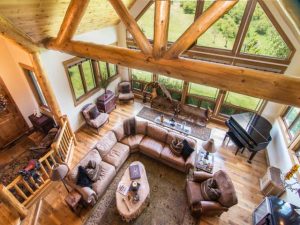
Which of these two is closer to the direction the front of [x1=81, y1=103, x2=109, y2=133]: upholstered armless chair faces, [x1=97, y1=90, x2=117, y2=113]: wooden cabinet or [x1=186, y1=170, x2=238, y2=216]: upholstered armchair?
the upholstered armchair

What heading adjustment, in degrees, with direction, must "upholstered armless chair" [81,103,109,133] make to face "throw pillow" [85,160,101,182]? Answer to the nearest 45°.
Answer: approximately 45° to its right

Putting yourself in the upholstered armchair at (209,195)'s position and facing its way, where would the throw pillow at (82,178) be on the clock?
The throw pillow is roughly at 11 o'clock from the upholstered armchair.

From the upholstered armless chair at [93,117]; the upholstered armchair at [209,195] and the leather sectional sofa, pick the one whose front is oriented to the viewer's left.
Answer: the upholstered armchair at [209,195]

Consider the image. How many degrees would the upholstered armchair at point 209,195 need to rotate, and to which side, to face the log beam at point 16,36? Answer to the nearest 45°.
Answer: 0° — it already faces it

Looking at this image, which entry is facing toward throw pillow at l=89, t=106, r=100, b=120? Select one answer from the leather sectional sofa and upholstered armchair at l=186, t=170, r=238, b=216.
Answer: the upholstered armchair

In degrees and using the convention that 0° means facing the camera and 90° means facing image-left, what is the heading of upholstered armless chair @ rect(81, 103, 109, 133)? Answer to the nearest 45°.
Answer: approximately 315°

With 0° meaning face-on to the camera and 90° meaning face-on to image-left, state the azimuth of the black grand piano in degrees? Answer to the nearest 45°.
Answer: approximately 45°

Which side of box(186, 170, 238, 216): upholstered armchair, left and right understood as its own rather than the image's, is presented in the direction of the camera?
left

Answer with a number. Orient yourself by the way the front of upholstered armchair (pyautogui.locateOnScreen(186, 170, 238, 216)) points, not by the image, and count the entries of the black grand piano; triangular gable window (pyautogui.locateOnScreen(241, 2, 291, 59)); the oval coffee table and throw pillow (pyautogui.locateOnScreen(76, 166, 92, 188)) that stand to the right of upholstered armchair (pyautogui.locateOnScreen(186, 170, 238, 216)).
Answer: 2
